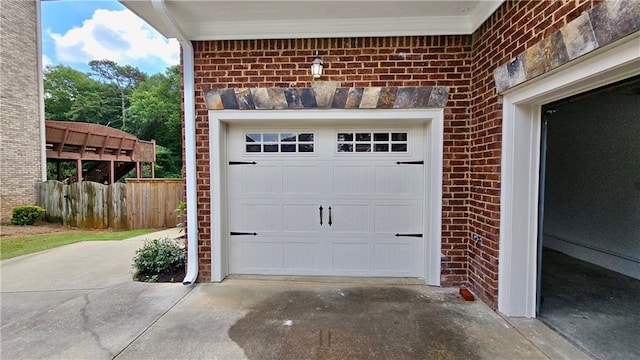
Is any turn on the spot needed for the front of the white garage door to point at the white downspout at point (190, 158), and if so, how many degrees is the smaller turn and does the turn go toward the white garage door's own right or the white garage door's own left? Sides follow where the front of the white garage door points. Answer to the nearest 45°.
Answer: approximately 90° to the white garage door's own right

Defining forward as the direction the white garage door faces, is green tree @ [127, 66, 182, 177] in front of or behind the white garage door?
behind

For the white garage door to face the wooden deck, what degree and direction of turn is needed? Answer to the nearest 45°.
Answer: approximately 135° to its right

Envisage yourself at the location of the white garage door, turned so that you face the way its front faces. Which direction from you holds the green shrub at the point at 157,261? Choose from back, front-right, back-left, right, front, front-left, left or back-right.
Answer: right

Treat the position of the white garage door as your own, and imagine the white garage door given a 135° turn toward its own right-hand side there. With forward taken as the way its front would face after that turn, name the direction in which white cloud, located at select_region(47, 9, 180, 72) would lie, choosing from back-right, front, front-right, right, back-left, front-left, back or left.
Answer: front

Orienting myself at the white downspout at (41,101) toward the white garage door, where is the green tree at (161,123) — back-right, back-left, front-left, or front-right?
back-left

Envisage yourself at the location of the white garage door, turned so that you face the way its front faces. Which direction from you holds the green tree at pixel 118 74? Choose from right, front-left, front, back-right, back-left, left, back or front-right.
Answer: back-right

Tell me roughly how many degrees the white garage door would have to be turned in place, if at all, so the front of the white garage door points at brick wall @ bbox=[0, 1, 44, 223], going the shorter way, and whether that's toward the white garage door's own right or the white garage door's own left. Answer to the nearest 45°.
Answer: approximately 135° to the white garage door's own right

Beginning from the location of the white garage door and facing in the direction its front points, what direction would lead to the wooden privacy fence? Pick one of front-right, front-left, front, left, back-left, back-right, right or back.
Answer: back-right

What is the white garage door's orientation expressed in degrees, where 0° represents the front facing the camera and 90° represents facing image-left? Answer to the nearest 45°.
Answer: approximately 0°

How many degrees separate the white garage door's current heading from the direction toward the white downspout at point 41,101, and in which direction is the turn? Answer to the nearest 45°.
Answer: approximately 135° to its right

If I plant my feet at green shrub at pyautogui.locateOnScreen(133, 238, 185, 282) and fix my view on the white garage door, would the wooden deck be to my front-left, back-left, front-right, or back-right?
back-left

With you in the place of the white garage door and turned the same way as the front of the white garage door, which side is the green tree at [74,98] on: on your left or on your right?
on your right
